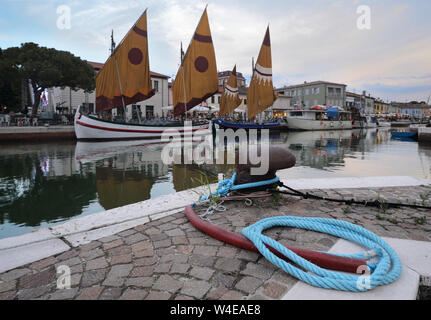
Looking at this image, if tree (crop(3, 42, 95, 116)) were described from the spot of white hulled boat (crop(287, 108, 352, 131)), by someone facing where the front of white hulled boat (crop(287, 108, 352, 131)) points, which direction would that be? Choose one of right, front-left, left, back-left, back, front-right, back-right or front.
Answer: front-left

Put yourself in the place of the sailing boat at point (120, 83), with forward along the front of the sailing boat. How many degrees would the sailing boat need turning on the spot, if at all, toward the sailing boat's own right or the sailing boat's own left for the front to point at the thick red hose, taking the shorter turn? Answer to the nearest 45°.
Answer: approximately 90° to the sailing boat's own left

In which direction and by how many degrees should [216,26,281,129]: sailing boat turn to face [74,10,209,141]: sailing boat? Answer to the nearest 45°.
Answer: approximately 45° to its left

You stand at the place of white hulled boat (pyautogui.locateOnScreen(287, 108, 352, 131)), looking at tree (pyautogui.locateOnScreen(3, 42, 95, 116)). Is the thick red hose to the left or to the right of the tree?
left

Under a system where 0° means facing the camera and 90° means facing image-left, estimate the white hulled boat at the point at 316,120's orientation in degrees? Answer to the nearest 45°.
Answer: approximately 90°

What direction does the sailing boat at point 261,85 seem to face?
to the viewer's left

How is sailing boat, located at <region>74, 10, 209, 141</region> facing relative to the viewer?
to the viewer's left

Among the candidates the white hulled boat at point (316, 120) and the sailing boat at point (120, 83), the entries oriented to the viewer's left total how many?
2

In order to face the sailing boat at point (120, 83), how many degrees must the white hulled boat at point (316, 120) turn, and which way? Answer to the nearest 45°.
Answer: approximately 45° to its left

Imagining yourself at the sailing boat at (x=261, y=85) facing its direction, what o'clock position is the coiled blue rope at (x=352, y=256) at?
The coiled blue rope is roughly at 9 o'clock from the sailing boat.
